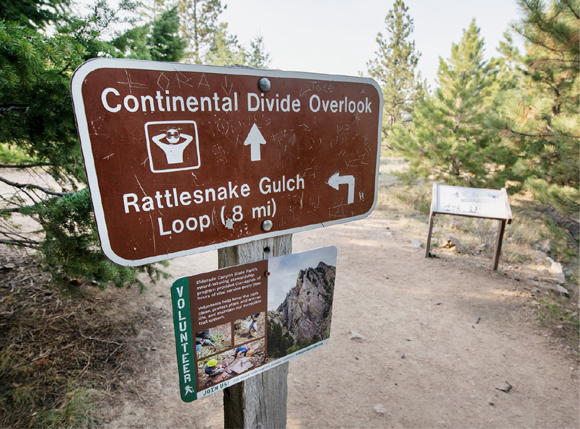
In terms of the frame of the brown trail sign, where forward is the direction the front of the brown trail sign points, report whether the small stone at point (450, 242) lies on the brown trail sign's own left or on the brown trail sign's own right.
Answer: on the brown trail sign's own left

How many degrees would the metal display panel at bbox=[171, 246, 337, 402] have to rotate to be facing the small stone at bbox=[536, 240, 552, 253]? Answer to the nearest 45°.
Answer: approximately 90° to its left

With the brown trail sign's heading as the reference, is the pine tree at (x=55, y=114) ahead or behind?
behind

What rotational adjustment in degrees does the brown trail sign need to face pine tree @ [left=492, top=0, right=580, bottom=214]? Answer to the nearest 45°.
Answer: approximately 90° to its left

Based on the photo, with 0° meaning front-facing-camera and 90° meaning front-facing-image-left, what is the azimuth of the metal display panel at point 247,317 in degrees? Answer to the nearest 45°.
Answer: approximately 315°

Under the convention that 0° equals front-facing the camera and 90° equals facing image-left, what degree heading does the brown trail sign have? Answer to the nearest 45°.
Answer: approximately 315°

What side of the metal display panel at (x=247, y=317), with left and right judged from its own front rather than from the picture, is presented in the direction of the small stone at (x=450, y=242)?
left

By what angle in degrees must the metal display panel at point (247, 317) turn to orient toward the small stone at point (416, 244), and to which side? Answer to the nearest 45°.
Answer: approximately 90° to its left

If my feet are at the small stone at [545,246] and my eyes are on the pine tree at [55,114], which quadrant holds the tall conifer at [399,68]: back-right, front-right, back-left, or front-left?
back-right
